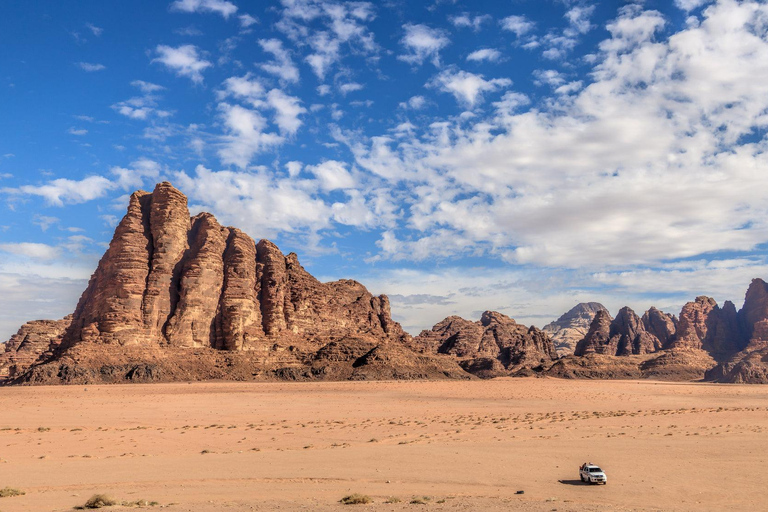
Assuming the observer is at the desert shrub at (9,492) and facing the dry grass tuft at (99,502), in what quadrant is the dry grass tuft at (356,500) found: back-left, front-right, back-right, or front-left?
front-left

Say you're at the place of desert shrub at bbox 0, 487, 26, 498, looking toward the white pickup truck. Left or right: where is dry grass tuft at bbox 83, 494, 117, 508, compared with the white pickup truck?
right

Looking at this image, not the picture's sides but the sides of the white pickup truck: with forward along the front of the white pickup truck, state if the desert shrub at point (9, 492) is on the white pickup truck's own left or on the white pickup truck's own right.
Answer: on the white pickup truck's own right

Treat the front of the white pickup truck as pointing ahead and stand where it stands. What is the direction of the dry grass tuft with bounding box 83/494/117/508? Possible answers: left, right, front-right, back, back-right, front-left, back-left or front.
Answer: right
